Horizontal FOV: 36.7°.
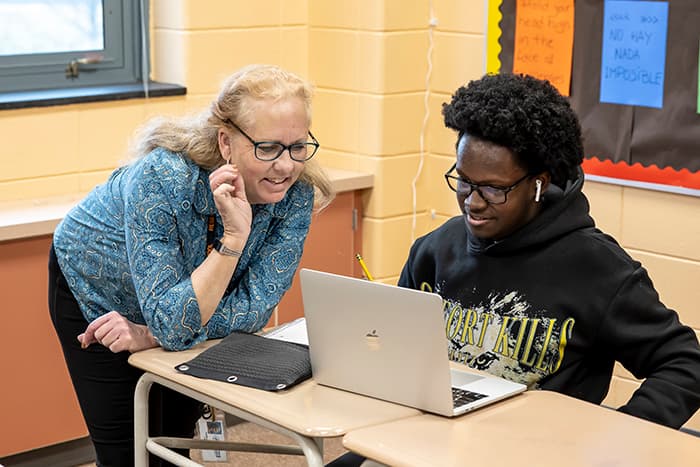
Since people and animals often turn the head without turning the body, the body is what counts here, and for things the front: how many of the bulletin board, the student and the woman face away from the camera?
0

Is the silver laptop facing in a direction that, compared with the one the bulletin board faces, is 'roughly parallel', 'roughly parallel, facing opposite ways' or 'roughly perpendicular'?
roughly parallel, facing opposite ways

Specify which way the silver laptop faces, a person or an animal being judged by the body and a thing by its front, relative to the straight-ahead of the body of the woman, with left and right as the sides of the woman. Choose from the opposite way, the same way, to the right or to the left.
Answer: to the left

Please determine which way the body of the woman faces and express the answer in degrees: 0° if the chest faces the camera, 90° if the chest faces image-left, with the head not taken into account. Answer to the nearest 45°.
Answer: approximately 315°

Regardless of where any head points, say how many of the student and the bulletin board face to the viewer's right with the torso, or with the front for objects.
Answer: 0

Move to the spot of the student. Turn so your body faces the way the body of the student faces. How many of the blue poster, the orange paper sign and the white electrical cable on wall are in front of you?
0

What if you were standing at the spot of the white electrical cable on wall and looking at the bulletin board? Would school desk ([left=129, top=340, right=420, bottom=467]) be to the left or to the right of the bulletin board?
right

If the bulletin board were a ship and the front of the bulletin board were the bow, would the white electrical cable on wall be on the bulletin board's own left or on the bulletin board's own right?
on the bulletin board's own right

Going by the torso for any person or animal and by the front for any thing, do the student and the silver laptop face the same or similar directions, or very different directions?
very different directions

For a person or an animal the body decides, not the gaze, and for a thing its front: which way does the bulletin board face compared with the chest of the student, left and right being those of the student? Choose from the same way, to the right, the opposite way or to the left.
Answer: the same way

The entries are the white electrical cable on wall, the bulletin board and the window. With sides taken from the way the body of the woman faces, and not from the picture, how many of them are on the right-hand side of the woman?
0

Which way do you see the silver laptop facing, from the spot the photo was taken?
facing away from the viewer and to the right of the viewer

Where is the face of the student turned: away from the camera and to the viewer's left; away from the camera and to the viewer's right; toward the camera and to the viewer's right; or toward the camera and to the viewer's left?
toward the camera and to the viewer's left

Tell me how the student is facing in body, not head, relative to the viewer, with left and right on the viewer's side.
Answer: facing the viewer and to the left of the viewer

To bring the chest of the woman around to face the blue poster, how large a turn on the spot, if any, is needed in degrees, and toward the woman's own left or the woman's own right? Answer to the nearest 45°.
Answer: approximately 90° to the woman's own left

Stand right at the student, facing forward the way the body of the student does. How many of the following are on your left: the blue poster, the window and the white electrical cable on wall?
0

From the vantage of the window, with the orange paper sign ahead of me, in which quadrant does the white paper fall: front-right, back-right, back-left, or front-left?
front-right

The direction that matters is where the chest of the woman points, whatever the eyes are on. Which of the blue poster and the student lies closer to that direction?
the student

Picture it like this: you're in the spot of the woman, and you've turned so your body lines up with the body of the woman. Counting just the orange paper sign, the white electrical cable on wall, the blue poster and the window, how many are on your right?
0

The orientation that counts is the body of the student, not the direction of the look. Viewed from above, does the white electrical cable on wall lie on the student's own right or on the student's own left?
on the student's own right

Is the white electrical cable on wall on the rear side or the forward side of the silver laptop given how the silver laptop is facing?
on the forward side
